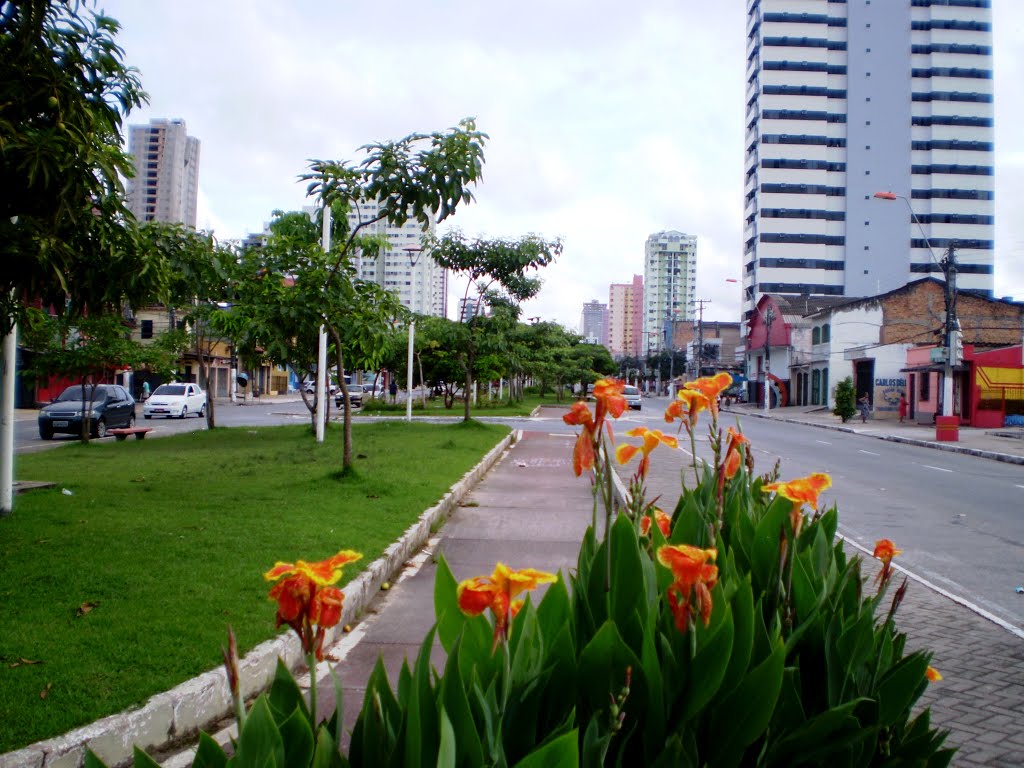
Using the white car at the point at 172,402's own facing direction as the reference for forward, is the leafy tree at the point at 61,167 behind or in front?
in front

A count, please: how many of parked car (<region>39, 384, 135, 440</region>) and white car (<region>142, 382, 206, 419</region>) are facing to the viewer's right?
0

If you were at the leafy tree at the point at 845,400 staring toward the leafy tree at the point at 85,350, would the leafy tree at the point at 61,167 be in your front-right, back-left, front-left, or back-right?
front-left

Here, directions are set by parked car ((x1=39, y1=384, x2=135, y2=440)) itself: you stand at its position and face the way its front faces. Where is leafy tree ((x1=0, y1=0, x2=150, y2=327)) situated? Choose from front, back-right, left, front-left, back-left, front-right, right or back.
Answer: front-left

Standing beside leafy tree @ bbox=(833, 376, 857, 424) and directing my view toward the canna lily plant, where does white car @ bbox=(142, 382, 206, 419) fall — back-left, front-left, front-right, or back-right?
front-right

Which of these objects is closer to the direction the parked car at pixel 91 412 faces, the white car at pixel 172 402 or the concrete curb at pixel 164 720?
the concrete curb

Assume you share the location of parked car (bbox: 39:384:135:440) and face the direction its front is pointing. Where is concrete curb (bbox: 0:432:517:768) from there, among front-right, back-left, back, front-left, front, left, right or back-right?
front-left

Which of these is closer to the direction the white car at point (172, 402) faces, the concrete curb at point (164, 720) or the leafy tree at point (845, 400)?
the concrete curb

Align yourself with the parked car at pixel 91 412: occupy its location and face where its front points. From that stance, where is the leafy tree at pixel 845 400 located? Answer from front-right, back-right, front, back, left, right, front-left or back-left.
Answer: back-left

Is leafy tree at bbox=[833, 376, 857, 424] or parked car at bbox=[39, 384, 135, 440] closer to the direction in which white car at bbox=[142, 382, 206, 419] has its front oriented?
the parked car

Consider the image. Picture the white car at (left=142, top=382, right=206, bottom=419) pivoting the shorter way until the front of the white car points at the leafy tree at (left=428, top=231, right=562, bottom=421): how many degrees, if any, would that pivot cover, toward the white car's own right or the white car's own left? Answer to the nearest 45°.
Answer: approximately 90° to the white car's own left

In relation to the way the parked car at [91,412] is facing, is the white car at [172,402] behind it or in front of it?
behind

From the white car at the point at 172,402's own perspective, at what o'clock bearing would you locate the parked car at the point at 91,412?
The parked car is roughly at 11 o'clock from the white car.

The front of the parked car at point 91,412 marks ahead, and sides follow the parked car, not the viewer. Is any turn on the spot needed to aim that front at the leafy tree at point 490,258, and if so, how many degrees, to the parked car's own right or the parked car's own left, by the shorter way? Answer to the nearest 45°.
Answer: approximately 90° to the parked car's own left

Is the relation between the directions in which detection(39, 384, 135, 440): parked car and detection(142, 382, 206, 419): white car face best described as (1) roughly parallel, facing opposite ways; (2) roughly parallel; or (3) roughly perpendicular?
roughly parallel

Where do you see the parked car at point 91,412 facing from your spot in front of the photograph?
facing the viewer and to the left of the viewer

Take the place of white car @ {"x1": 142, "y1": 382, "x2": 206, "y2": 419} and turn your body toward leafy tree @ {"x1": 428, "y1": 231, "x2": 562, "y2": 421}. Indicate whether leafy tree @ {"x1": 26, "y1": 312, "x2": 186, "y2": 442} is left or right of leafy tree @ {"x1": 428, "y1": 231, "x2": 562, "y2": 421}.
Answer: right

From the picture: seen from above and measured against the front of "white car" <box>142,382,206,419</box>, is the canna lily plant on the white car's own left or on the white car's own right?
on the white car's own left

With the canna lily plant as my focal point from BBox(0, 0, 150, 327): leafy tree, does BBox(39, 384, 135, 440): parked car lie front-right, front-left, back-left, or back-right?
back-left
